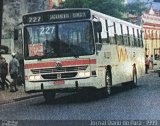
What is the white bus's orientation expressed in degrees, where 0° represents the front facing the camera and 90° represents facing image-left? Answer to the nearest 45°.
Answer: approximately 45°
